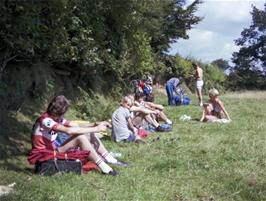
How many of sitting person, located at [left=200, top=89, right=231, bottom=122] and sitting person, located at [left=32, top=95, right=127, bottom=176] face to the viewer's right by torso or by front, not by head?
1

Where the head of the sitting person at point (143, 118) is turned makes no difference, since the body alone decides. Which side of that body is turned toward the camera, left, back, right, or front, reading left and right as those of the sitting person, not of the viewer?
right

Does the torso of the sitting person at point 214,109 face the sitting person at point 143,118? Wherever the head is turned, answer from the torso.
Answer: yes

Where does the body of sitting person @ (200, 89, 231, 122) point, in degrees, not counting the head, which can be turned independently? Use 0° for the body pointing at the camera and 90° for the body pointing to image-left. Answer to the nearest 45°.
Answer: approximately 45°

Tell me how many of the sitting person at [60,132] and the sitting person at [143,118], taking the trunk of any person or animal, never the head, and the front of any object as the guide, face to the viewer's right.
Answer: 2

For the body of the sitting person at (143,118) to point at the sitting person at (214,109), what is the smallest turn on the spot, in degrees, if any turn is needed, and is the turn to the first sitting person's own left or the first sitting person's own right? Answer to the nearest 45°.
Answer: approximately 45° to the first sitting person's own left

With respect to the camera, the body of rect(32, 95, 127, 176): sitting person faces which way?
to the viewer's right

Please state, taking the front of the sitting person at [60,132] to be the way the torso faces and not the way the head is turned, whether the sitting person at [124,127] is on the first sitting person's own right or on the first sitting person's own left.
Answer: on the first sitting person's own left

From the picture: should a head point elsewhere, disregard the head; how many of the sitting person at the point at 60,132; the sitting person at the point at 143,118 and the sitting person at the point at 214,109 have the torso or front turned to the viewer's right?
2

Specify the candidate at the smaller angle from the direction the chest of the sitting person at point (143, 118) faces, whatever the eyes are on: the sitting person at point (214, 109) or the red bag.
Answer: the sitting person
